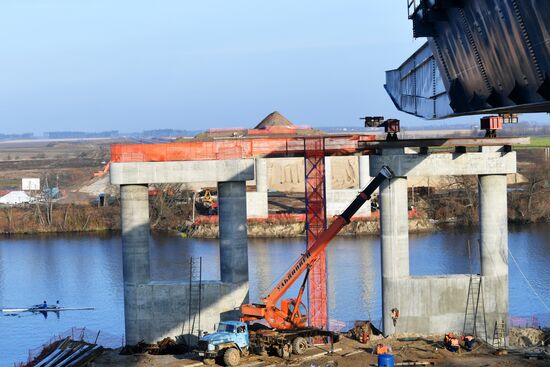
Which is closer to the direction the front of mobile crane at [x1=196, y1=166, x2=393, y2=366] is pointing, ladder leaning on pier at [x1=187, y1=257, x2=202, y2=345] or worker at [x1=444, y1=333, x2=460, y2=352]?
the ladder leaning on pier

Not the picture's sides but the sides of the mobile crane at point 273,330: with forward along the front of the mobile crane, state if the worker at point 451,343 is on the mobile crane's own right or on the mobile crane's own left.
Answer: on the mobile crane's own left
